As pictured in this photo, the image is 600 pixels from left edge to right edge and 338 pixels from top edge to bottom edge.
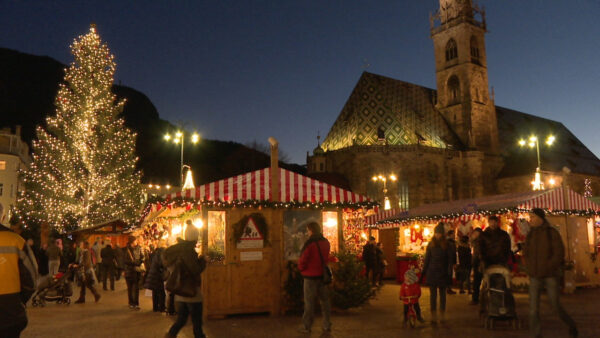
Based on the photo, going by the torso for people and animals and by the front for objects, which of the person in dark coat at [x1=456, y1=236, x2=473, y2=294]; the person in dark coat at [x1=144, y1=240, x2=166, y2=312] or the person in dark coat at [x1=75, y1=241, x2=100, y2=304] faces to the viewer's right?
the person in dark coat at [x1=144, y1=240, x2=166, y2=312]

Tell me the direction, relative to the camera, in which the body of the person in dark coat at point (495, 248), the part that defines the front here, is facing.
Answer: toward the camera

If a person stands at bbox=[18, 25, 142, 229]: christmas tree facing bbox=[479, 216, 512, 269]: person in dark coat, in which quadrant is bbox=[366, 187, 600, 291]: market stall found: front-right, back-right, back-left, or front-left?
front-left

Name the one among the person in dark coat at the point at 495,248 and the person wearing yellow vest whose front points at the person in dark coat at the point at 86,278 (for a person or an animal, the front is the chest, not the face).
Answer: the person wearing yellow vest

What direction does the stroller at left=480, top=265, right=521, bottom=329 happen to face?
toward the camera

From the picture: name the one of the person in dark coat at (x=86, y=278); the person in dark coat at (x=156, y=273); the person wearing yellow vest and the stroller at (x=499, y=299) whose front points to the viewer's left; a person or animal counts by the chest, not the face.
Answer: the person in dark coat at (x=86, y=278)

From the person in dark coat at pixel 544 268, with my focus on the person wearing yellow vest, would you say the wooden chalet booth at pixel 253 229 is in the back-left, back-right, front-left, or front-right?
front-right

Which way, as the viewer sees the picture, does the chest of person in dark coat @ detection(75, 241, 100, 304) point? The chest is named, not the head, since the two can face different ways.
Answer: to the viewer's left

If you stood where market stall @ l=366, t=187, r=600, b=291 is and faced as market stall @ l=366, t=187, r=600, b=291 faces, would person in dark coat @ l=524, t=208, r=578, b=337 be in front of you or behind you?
in front

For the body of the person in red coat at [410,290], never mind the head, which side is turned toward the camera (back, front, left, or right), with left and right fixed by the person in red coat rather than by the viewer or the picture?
front

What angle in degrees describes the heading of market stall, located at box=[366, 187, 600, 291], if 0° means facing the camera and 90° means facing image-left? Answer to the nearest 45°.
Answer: approximately 45°
